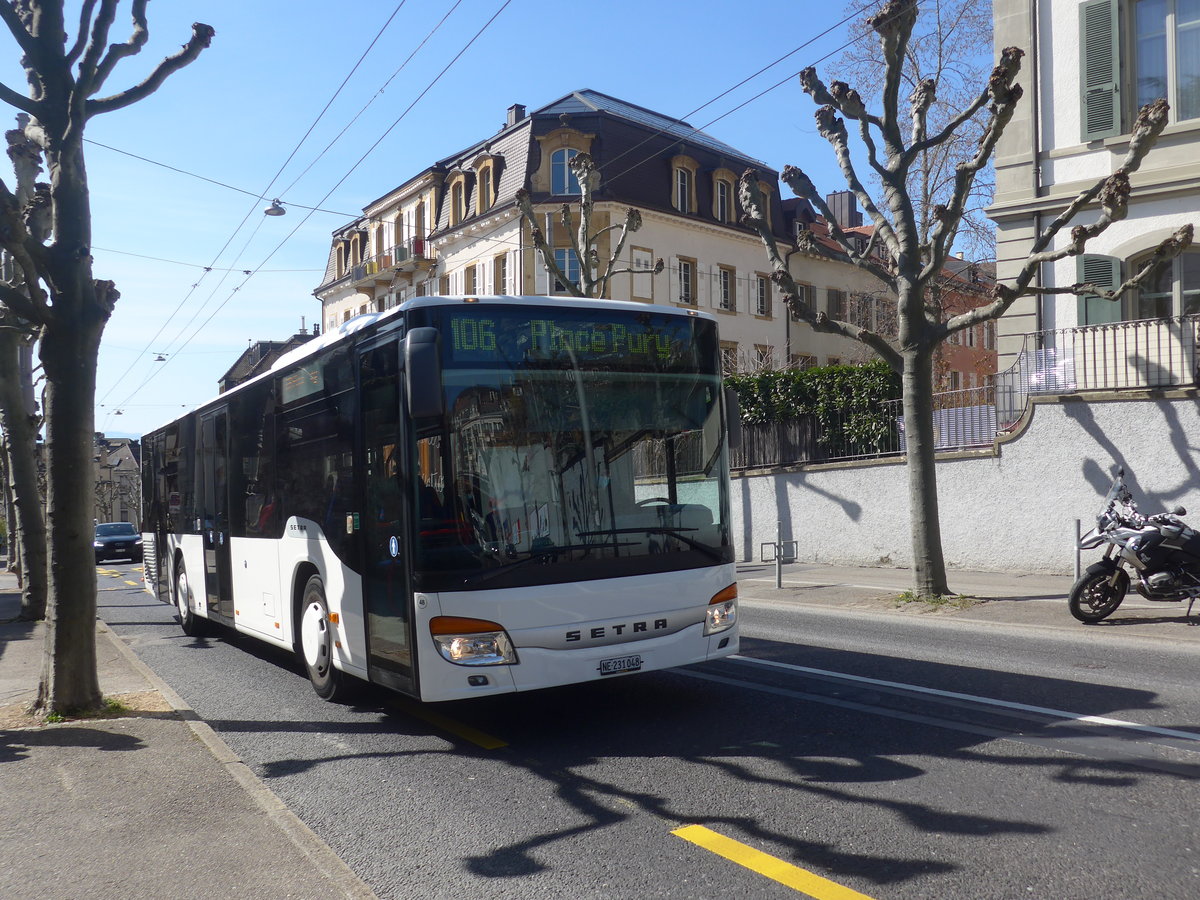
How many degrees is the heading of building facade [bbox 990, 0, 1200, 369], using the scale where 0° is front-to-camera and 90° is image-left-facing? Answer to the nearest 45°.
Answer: approximately 45°

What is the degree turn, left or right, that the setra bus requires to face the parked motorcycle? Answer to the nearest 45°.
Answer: approximately 90° to its left

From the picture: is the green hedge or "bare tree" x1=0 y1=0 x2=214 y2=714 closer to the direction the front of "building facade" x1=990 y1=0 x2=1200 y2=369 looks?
the bare tree

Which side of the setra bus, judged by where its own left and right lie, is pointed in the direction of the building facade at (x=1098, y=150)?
left

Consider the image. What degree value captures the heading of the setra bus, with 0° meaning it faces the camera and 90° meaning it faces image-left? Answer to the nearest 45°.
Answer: approximately 315°

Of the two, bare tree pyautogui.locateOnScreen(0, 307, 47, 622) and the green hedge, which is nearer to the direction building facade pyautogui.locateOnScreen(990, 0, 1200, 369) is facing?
the bare tree

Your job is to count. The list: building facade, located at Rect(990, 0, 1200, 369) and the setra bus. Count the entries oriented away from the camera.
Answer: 0

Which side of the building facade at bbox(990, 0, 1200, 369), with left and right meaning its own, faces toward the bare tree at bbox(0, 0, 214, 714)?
front

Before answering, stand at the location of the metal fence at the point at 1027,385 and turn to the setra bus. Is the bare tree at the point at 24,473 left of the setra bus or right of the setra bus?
right
